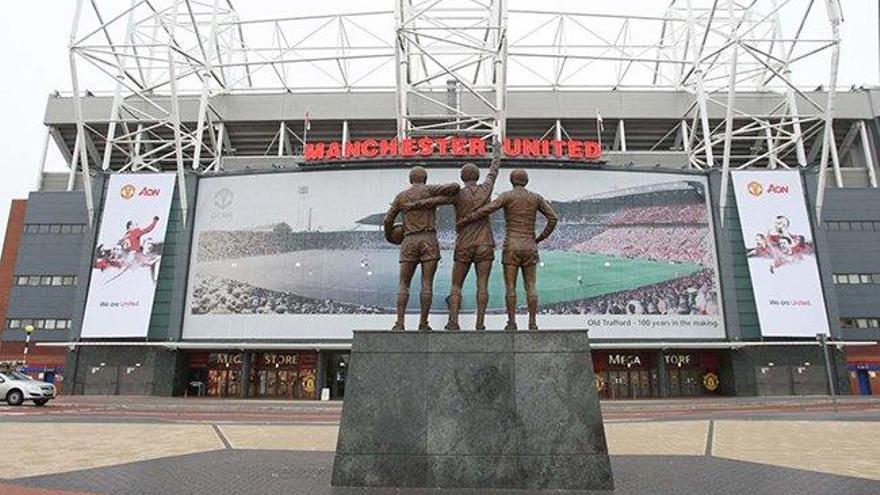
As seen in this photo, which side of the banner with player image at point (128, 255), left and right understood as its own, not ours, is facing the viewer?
front

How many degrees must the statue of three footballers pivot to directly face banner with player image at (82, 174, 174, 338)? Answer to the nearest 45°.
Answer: approximately 45° to its left

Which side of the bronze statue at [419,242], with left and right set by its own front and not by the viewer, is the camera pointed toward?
back

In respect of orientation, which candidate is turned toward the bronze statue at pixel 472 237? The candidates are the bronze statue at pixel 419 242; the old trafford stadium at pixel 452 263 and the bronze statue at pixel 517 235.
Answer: the old trafford stadium

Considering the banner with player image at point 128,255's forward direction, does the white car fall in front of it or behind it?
in front

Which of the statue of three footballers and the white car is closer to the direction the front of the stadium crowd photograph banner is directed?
the statue of three footballers

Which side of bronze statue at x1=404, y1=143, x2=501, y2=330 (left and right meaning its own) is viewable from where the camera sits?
back

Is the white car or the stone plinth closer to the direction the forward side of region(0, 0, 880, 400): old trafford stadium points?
the stone plinth

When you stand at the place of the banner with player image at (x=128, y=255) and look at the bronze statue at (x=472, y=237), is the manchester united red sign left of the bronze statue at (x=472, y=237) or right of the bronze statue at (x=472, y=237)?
left

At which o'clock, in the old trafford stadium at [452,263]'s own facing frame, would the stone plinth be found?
The stone plinth is roughly at 12 o'clock from the old trafford stadium.

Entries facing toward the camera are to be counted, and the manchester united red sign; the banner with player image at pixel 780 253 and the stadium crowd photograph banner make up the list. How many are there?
3

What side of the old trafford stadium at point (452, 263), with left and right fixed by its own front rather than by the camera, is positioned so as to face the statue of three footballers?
front

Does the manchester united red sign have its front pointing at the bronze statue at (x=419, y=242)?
yes

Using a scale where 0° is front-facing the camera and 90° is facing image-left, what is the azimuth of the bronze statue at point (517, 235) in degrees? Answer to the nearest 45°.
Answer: approximately 180°

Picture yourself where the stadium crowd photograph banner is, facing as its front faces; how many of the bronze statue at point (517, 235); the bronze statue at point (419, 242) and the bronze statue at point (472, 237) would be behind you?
0

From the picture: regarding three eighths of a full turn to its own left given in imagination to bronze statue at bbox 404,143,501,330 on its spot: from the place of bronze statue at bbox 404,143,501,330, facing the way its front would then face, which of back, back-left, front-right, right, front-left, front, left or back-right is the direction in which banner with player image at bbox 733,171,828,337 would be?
back

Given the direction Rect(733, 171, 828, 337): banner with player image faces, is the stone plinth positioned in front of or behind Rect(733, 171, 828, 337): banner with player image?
in front

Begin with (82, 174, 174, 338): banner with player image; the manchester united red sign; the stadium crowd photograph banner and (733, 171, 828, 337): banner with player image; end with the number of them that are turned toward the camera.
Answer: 4

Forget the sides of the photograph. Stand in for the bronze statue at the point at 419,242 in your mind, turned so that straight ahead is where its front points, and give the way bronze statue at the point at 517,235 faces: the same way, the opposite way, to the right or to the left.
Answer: the same way

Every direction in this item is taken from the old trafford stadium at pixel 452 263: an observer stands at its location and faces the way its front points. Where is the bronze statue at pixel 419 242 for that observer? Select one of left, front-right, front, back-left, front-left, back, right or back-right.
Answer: front

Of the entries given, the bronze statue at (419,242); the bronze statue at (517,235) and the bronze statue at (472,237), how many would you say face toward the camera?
0

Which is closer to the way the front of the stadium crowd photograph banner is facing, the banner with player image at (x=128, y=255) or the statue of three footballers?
the statue of three footballers
